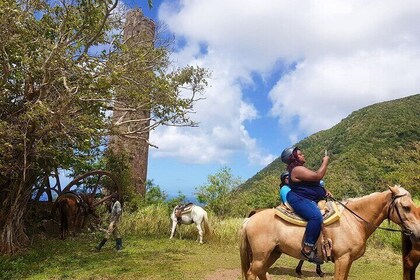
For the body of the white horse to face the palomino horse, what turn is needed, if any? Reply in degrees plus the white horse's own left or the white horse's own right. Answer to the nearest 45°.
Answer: approximately 135° to the white horse's own left

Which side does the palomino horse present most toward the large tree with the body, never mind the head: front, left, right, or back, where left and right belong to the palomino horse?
back

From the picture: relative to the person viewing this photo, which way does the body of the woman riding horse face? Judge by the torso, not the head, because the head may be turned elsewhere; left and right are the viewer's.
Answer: facing to the right of the viewer

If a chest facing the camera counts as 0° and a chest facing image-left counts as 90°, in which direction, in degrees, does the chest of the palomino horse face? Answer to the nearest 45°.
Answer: approximately 270°

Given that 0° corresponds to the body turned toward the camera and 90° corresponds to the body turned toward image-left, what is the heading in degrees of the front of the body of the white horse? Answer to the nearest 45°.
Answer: approximately 135°

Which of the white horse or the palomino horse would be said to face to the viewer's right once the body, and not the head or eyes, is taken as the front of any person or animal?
the palomino horse

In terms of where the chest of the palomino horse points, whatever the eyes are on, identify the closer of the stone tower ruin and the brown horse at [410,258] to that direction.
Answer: the brown horse

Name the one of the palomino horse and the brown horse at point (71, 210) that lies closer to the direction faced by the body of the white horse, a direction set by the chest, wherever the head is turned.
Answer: the brown horse

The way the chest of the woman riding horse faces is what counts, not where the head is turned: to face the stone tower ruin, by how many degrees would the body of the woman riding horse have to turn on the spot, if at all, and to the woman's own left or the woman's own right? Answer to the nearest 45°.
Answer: approximately 135° to the woman's own left

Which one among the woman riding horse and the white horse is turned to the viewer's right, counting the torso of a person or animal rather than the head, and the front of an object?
the woman riding horse
